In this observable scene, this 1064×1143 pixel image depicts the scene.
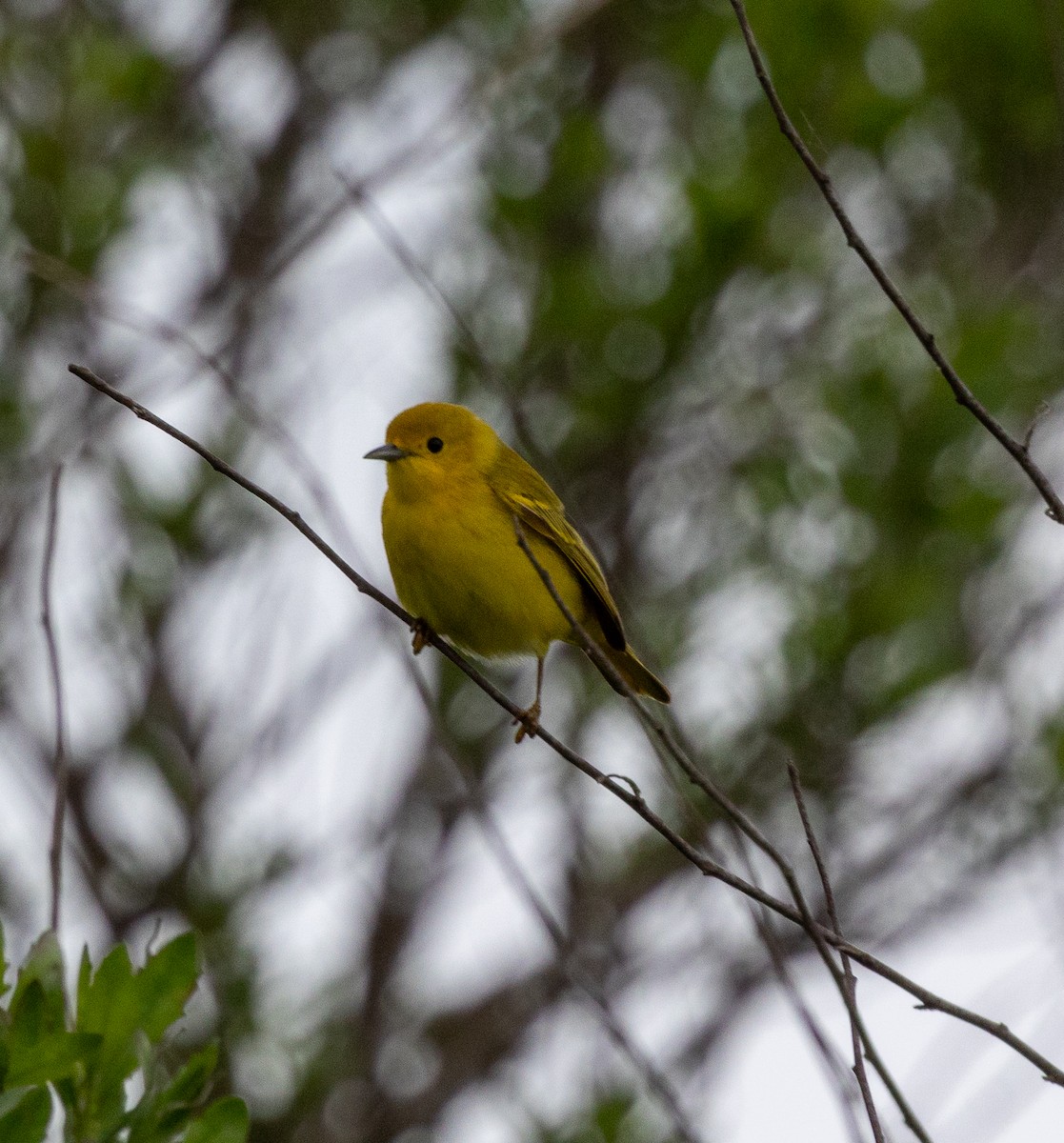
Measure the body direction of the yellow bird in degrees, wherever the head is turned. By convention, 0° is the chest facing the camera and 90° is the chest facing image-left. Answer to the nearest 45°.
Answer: approximately 45°

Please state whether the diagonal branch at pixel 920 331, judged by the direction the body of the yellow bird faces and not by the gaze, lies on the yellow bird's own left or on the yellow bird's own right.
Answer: on the yellow bird's own left

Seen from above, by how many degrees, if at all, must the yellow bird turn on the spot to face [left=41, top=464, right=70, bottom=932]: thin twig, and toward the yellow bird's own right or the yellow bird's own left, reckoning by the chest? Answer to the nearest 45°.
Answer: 0° — it already faces it

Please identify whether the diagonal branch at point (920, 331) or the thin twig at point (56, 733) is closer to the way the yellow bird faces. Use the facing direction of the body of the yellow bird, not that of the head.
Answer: the thin twig
